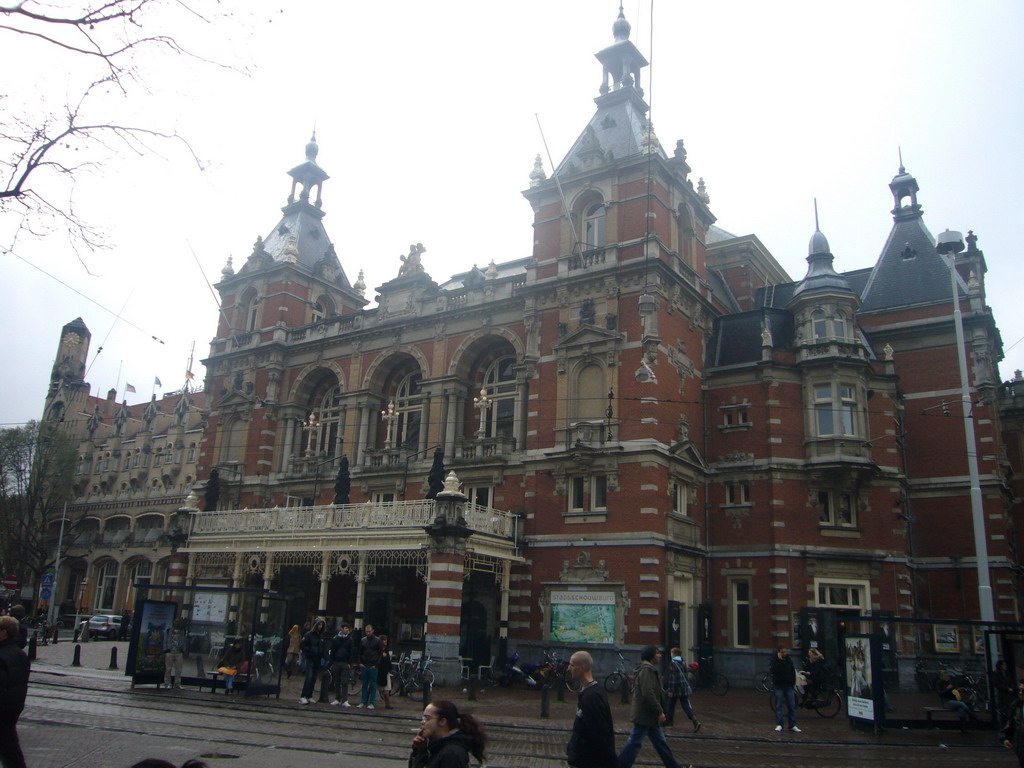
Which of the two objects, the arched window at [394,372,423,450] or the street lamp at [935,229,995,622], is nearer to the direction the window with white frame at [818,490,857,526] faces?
the street lamp

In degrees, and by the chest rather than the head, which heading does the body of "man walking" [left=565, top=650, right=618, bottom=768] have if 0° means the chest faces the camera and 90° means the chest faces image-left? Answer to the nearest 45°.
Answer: approximately 90°

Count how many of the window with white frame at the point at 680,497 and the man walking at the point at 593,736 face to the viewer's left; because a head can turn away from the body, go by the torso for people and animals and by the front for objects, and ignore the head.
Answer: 1

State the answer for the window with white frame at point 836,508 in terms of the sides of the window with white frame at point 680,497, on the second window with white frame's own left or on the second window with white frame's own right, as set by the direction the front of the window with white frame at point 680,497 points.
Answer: on the second window with white frame's own left

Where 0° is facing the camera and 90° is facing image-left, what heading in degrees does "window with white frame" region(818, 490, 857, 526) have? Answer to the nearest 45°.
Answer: approximately 0°

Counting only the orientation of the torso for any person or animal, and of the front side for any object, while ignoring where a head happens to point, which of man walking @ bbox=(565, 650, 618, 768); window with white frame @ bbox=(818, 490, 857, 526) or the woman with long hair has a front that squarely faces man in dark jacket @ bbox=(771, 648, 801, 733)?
the window with white frame

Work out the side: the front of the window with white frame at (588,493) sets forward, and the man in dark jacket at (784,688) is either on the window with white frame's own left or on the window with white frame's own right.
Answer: on the window with white frame's own left

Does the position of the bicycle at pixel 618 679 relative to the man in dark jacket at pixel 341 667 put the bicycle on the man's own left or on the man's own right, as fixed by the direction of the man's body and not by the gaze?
on the man's own left
